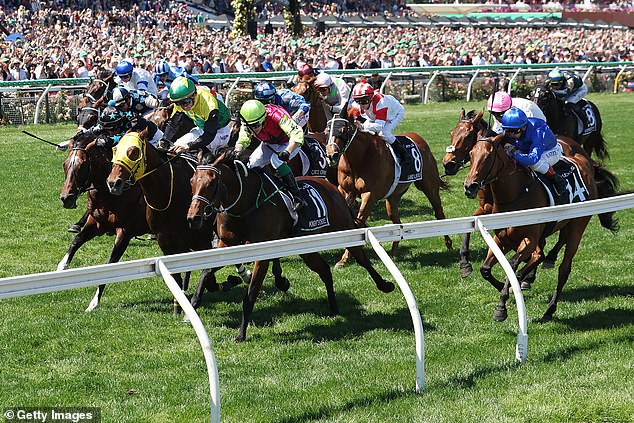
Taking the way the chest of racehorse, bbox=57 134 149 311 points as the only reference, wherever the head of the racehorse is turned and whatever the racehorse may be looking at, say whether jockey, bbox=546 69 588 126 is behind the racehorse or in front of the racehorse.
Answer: behind

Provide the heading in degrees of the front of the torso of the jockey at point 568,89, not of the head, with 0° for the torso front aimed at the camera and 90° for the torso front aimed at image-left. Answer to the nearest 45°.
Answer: approximately 45°

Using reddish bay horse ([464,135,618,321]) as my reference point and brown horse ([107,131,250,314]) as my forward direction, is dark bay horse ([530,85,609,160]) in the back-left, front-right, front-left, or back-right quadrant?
back-right

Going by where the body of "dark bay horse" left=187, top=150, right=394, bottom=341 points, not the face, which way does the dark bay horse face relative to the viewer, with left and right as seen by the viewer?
facing the viewer and to the left of the viewer

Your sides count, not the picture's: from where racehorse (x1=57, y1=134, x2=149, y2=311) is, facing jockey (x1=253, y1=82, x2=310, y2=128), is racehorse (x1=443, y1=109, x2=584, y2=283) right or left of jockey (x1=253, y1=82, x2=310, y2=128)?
right

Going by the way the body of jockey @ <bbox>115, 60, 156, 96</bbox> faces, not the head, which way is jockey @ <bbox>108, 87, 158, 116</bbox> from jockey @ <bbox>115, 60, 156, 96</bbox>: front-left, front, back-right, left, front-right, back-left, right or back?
front-left

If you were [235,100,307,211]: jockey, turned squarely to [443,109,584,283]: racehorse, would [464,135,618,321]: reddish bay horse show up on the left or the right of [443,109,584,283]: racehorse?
right

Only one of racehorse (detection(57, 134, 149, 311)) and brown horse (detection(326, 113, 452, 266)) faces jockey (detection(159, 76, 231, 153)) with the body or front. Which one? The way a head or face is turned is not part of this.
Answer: the brown horse

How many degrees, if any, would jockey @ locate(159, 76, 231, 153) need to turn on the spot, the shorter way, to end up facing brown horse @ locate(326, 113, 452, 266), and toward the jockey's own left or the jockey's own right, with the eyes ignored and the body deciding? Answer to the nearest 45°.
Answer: approximately 180°

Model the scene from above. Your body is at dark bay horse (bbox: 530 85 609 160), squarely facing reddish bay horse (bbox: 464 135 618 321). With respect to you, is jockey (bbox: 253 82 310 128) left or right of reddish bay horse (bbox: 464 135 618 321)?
right

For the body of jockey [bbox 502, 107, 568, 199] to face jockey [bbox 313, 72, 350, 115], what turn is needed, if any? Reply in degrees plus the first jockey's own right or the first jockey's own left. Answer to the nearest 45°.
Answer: approximately 90° to the first jockey's own right

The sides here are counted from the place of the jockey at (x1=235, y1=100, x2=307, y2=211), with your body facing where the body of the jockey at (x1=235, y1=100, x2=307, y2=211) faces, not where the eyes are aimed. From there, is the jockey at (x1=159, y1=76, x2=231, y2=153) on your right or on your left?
on your right

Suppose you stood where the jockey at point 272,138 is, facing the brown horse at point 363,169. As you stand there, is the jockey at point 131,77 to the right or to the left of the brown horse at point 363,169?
left

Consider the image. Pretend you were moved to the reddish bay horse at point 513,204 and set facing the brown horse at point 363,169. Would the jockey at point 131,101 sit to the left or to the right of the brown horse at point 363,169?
left
